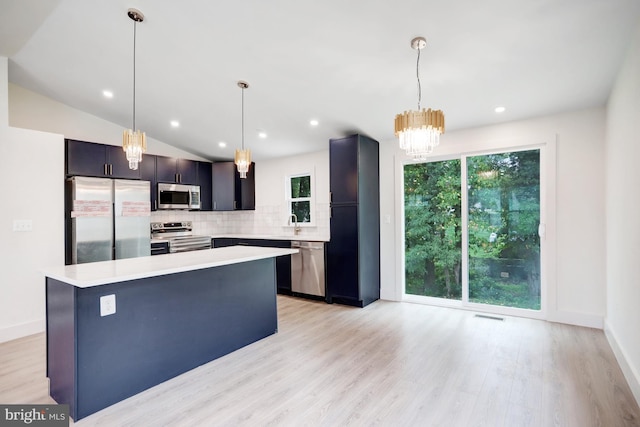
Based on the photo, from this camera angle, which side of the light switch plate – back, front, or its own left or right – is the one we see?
front

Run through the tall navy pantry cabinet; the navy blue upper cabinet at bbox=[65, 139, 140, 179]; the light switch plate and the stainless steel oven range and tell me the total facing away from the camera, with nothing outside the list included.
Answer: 0

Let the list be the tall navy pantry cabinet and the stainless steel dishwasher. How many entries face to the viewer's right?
0

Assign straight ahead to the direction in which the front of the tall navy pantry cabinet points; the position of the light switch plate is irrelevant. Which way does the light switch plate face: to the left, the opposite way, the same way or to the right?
to the left

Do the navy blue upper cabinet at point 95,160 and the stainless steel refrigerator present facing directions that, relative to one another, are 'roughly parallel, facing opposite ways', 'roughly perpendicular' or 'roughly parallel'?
roughly parallel

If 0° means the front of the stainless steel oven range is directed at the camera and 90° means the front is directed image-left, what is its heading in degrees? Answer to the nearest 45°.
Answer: approximately 315°

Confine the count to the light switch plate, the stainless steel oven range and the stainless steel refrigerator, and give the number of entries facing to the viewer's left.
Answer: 0

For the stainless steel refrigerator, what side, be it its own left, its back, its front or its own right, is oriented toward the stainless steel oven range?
left

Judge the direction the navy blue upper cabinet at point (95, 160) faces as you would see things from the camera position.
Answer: facing the viewer and to the right of the viewer

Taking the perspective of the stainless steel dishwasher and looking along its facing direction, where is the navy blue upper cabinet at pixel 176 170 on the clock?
The navy blue upper cabinet is roughly at 2 o'clock from the stainless steel dishwasher.

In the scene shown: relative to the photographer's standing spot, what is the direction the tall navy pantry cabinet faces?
facing the viewer and to the left of the viewer

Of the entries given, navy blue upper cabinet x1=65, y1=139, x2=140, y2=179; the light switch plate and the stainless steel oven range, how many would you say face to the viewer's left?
0

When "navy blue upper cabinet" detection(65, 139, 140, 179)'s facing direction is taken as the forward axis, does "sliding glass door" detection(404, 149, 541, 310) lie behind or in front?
in front

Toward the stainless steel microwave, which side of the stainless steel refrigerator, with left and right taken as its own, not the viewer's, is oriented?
left

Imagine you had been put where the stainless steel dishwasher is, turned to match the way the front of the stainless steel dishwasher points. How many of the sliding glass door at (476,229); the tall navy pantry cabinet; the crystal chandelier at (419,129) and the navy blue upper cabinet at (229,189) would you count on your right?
1

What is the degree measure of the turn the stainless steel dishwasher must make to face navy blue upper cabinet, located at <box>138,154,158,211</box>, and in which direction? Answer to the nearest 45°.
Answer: approximately 45° to its right

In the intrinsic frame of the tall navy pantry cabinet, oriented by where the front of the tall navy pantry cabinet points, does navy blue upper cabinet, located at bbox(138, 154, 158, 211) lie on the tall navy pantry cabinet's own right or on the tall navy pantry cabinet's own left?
on the tall navy pantry cabinet's own right
